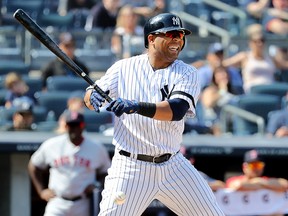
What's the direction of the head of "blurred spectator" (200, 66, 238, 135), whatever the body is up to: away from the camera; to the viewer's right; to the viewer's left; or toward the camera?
toward the camera

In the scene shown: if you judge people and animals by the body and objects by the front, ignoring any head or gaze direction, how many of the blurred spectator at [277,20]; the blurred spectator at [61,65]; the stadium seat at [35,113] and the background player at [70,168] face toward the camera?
4

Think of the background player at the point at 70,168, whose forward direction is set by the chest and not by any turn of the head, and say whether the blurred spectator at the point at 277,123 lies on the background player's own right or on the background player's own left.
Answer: on the background player's own left

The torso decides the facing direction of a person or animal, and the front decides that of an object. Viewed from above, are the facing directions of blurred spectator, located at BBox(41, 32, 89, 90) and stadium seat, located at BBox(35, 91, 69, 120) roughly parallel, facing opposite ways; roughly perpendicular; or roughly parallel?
roughly parallel

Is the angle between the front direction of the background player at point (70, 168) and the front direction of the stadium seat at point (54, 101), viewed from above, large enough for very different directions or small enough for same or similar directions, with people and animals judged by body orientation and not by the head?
same or similar directions

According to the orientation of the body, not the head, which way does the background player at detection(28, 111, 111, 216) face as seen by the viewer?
toward the camera

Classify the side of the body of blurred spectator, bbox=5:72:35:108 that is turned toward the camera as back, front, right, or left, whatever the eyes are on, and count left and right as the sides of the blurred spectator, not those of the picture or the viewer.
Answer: front

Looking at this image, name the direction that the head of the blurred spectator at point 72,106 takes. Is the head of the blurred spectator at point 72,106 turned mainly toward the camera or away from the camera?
toward the camera

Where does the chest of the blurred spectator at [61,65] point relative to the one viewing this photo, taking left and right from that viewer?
facing the viewer

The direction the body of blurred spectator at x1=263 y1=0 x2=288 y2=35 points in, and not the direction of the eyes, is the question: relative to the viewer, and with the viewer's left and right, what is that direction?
facing the viewer

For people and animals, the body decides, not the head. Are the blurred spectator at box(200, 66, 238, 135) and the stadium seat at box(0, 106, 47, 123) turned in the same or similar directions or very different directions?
same or similar directions

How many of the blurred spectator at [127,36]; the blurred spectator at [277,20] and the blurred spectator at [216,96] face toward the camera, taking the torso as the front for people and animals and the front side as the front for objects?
3

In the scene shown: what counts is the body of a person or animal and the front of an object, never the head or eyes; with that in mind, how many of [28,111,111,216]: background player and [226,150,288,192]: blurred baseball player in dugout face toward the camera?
2

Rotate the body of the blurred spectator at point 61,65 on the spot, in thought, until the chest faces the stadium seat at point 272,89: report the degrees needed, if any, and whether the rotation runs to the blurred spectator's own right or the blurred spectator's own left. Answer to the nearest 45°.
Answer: approximately 90° to the blurred spectator's own left
